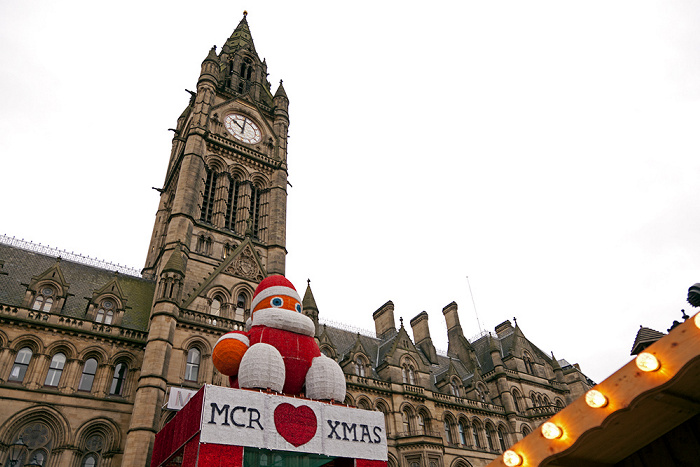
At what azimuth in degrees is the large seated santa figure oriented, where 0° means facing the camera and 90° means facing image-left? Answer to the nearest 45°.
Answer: approximately 315°

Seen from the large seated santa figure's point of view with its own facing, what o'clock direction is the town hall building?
The town hall building is roughly at 7 o'clock from the large seated santa figure.

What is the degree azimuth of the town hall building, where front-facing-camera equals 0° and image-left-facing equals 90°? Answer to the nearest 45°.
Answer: approximately 315°
